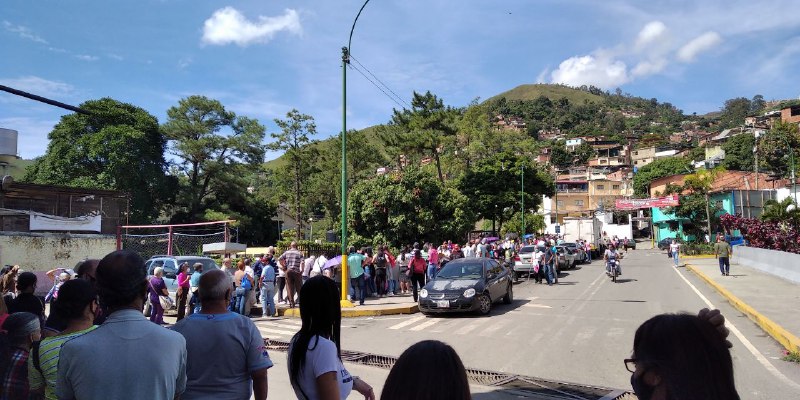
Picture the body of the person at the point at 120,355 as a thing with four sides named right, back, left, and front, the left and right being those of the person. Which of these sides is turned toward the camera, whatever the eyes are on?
back

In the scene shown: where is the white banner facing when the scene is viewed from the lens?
facing the viewer

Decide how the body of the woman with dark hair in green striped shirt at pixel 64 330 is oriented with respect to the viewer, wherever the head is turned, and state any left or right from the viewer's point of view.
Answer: facing away from the viewer and to the right of the viewer

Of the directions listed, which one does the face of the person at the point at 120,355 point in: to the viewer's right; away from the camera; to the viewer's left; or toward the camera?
away from the camera

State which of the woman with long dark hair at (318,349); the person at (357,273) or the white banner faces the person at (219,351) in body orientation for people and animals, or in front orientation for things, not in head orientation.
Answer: the white banner

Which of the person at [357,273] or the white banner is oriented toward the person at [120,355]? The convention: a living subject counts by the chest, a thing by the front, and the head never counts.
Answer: the white banner

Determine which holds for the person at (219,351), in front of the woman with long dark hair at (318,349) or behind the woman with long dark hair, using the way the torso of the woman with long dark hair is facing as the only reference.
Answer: behind

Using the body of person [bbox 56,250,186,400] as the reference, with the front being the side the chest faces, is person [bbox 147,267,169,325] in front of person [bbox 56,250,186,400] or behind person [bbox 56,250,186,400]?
in front

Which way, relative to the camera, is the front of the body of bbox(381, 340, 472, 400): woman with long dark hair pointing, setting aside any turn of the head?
away from the camera
